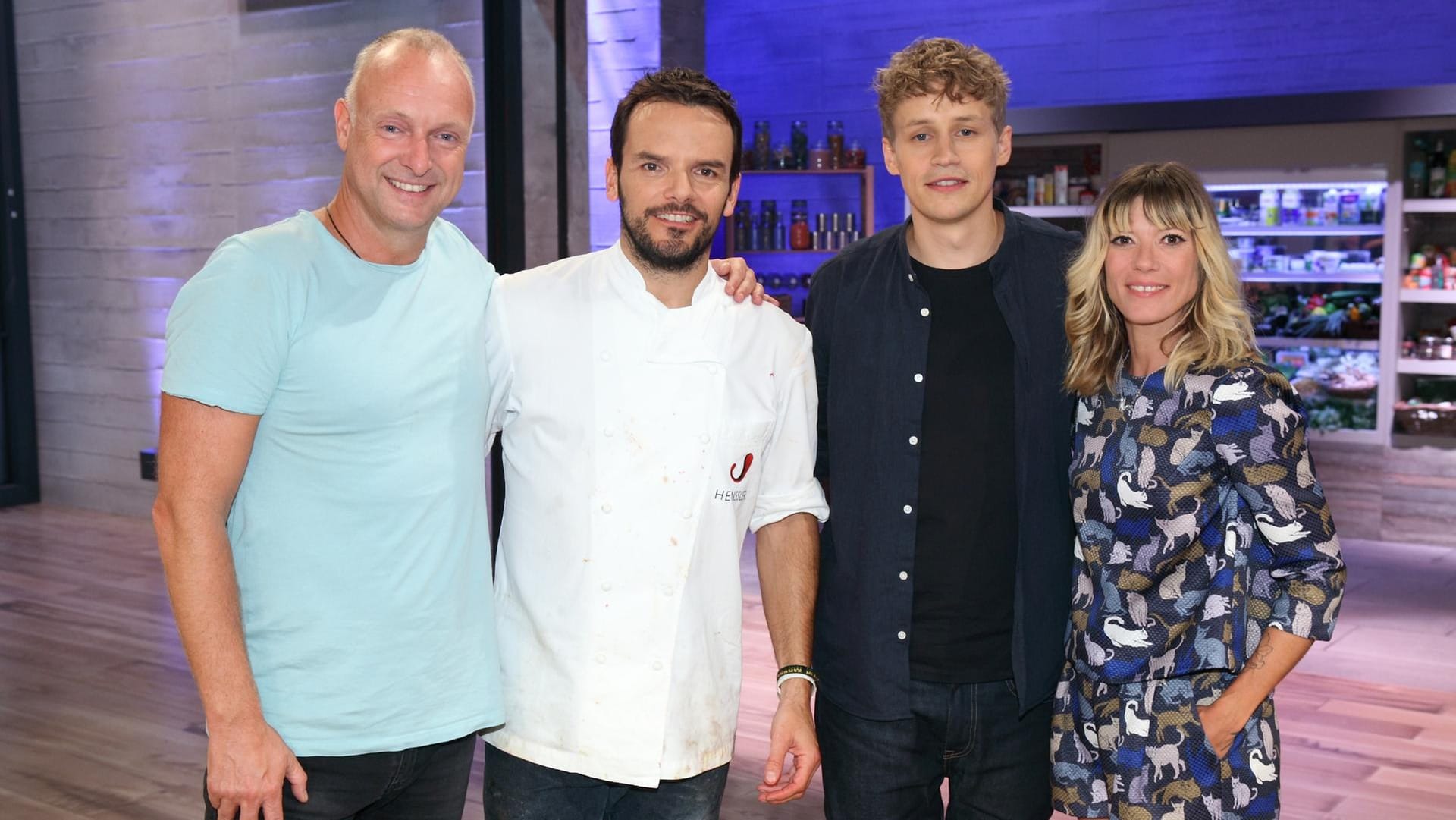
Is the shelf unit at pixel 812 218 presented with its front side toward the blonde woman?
yes

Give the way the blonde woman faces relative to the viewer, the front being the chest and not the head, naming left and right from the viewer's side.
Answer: facing the viewer and to the left of the viewer

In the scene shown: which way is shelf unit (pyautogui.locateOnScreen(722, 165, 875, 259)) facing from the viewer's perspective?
toward the camera

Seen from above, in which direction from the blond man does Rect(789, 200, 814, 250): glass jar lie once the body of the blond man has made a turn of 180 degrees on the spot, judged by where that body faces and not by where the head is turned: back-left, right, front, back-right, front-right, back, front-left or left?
front

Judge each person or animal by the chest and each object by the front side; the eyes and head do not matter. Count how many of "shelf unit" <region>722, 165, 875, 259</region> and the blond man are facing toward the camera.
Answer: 2

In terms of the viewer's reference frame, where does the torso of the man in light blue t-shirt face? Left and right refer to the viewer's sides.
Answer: facing the viewer and to the right of the viewer

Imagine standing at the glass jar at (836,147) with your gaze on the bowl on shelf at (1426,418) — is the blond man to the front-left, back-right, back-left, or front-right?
front-right

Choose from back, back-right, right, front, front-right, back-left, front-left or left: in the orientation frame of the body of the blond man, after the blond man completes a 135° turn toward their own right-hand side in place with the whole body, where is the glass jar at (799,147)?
front-right

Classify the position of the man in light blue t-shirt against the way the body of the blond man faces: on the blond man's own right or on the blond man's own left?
on the blond man's own right

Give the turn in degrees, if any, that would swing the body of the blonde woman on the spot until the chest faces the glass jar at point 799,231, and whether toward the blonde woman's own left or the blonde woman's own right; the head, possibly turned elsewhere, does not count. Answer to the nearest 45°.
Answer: approximately 135° to the blonde woman's own right

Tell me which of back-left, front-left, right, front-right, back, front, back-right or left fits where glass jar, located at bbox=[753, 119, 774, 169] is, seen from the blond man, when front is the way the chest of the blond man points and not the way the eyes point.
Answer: back

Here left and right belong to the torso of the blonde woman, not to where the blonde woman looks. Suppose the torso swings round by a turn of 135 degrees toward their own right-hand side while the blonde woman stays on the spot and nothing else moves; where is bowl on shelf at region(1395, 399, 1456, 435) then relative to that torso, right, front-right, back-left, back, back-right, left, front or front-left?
front

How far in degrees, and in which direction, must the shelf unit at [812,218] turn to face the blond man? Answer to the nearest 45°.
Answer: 0° — it already faces them
